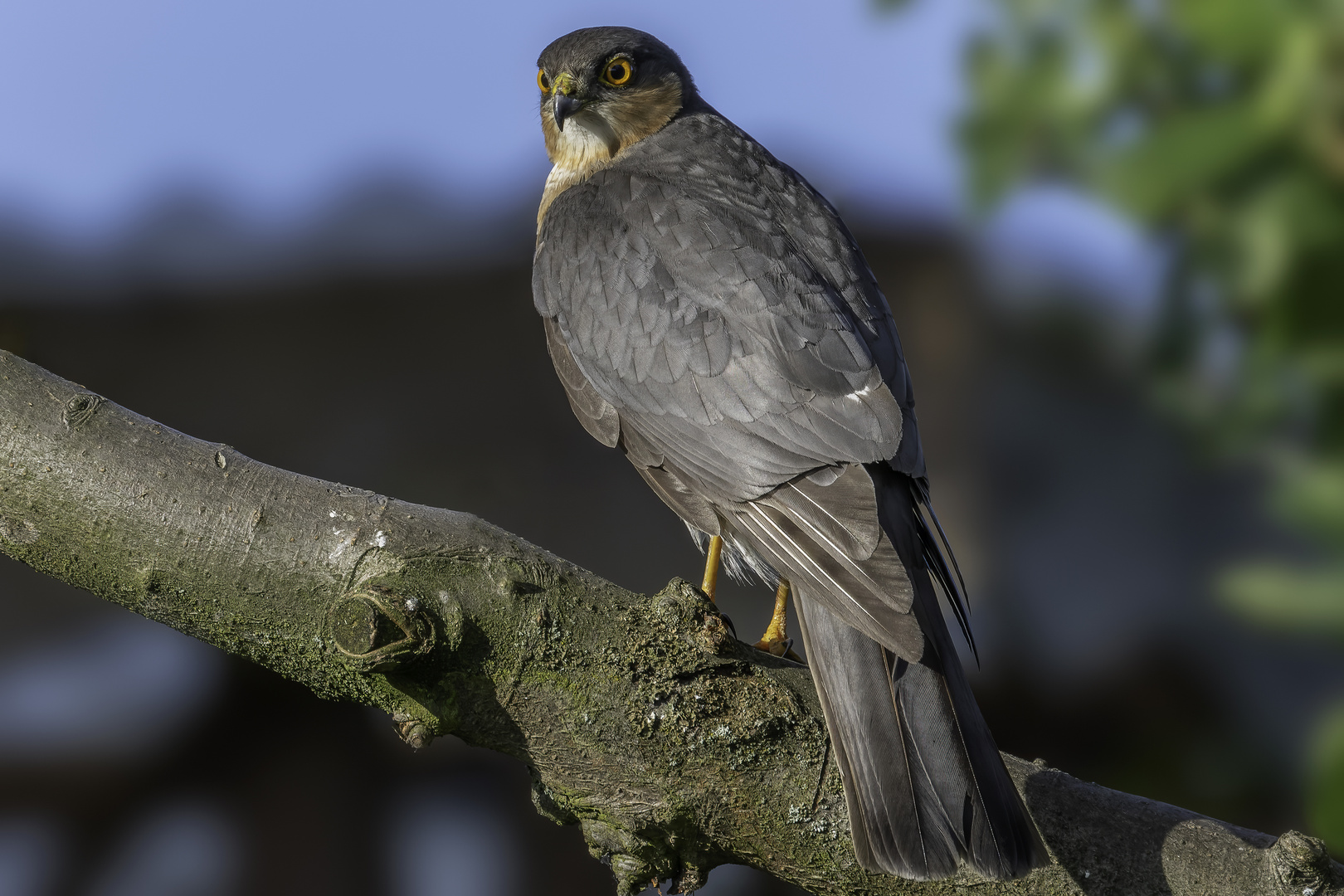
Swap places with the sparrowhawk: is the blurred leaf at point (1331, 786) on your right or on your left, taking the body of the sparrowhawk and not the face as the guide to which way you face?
on your right

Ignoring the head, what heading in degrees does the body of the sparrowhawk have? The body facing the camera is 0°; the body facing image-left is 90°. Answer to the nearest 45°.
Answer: approximately 135°
